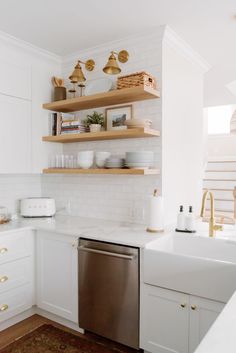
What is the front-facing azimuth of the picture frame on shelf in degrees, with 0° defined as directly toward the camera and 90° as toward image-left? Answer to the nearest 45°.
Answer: approximately 45°

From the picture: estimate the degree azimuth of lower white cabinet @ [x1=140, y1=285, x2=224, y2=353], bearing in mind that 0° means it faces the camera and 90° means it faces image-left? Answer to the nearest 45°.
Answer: approximately 45°

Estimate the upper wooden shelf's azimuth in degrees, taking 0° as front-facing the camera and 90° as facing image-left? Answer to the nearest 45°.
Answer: approximately 45°

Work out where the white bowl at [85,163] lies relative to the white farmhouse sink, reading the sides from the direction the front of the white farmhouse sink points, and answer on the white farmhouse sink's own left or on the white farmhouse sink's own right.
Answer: on the white farmhouse sink's own right

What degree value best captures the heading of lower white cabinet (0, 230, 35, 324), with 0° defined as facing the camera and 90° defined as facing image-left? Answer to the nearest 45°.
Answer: approximately 315°

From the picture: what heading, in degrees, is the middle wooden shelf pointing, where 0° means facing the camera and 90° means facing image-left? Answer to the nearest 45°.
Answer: approximately 45°

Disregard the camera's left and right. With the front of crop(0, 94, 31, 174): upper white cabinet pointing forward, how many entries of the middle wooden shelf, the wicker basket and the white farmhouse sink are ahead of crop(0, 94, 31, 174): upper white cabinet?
3

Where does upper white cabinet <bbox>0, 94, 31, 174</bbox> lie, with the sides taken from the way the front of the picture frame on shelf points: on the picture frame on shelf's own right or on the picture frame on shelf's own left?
on the picture frame on shelf's own right
